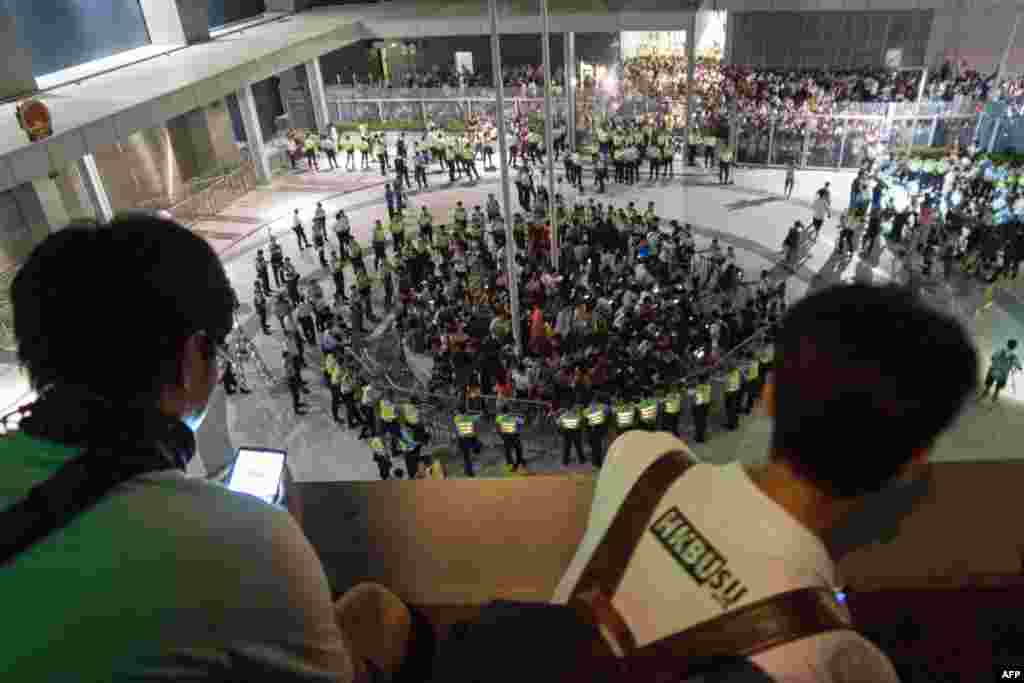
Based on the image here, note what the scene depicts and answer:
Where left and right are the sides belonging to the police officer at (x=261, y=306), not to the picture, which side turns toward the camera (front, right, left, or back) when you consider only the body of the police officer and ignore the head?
right

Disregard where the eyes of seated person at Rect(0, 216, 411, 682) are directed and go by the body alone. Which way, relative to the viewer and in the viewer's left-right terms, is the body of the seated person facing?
facing away from the viewer and to the right of the viewer

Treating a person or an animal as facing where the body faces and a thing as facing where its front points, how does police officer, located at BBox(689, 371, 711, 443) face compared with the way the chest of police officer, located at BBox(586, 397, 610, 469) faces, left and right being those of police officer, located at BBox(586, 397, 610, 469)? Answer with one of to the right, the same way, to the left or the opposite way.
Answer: the same way

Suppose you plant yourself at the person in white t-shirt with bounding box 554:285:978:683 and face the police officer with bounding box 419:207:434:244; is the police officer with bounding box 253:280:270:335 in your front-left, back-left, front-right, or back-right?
front-left

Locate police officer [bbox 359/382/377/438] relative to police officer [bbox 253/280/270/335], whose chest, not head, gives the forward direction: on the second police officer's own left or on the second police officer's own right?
on the second police officer's own right

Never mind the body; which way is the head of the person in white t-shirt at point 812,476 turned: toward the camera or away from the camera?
away from the camera

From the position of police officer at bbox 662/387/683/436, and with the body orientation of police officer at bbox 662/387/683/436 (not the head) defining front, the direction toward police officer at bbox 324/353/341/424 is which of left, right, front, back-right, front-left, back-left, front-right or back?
left

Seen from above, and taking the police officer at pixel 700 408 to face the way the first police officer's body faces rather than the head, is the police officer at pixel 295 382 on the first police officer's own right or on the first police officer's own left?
on the first police officer's own left

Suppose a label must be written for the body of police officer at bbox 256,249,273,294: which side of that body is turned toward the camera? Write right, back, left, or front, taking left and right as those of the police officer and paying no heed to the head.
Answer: right

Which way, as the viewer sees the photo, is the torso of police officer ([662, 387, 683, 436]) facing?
away from the camera

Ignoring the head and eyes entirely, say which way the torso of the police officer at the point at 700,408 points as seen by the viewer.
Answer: away from the camera

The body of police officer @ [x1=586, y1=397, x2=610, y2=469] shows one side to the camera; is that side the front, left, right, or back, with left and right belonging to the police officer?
back

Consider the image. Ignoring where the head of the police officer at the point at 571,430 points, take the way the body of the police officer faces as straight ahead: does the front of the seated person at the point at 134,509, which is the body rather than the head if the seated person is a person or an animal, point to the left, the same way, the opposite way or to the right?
the same way

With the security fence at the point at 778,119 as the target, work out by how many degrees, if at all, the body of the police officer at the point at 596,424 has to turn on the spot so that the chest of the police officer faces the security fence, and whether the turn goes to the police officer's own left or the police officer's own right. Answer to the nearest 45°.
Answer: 0° — they already face it

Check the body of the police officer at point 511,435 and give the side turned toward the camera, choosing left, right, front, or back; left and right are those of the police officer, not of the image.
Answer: back

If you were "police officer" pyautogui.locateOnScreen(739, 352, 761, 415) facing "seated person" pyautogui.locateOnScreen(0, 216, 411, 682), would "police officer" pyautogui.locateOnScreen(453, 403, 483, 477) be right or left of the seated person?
right

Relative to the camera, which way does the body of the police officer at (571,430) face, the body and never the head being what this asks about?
away from the camera

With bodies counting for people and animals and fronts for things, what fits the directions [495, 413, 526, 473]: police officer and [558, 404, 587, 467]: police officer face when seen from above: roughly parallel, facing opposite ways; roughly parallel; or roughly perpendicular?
roughly parallel

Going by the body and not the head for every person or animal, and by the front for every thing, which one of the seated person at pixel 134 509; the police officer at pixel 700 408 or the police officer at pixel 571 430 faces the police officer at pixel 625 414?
the seated person

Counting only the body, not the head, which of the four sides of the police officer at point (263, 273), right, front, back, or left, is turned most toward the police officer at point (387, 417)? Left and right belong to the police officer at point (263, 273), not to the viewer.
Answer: right

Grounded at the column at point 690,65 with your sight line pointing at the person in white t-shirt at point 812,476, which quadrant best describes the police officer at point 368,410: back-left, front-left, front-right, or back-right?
front-right
